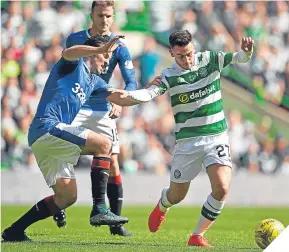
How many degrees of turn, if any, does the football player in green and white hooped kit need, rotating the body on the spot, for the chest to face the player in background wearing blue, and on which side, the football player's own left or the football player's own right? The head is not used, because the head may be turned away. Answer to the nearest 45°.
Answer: approximately 135° to the football player's own right

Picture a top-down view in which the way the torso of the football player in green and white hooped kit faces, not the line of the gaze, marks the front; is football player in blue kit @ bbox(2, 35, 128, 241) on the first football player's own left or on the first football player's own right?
on the first football player's own right

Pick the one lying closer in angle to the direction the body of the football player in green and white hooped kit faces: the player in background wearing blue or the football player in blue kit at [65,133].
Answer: the football player in blue kit

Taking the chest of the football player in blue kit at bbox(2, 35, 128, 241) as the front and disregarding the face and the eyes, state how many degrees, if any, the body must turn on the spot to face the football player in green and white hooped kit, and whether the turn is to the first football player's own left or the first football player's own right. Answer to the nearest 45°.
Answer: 0° — they already face them

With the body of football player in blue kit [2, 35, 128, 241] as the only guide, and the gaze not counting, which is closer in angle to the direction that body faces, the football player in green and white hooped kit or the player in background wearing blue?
the football player in green and white hooped kit

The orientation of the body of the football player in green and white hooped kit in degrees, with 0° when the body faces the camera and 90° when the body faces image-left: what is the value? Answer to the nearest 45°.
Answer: approximately 0°

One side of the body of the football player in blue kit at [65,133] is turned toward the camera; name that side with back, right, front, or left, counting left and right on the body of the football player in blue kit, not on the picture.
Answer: right

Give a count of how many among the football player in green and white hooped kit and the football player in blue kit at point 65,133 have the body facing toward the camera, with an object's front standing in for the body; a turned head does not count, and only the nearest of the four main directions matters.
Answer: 1
